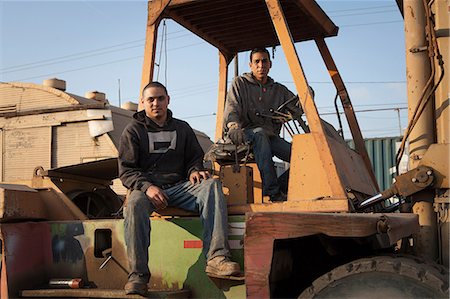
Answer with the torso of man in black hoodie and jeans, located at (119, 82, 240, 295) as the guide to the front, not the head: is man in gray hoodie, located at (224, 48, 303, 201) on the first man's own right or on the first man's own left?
on the first man's own left

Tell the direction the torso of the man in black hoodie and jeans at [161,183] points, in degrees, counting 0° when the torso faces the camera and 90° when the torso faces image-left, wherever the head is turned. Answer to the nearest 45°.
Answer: approximately 0°

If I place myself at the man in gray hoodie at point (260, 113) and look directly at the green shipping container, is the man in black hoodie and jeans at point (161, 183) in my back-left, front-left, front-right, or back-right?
back-left

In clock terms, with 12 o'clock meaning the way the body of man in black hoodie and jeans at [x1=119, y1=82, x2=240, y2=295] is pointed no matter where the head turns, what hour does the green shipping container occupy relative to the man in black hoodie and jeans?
The green shipping container is roughly at 7 o'clock from the man in black hoodie and jeans.

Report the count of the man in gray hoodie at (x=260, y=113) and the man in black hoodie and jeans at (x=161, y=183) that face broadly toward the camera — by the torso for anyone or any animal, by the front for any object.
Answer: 2

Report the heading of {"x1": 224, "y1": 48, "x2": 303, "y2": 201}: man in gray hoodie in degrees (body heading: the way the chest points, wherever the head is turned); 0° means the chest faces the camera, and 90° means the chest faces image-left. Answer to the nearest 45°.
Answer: approximately 0°

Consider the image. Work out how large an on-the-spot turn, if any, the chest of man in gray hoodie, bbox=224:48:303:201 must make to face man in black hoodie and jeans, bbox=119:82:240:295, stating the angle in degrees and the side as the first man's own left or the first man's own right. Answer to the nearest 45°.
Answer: approximately 45° to the first man's own right

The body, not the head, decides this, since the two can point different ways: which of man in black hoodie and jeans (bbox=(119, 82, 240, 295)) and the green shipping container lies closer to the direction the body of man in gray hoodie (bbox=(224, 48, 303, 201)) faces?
the man in black hoodie and jeans
